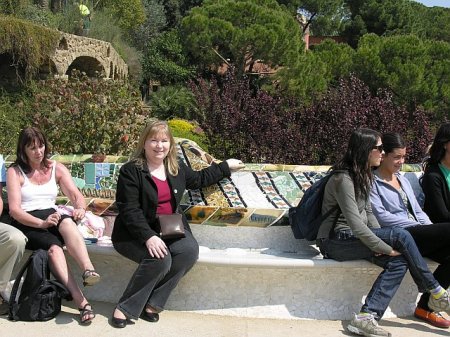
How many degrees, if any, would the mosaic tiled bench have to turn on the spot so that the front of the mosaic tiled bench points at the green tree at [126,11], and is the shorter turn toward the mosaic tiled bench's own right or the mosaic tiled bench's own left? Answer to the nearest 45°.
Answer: approximately 180°

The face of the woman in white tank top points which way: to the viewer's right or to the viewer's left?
to the viewer's right

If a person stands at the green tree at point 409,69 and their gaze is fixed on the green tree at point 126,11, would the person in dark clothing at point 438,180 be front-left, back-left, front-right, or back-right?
back-left

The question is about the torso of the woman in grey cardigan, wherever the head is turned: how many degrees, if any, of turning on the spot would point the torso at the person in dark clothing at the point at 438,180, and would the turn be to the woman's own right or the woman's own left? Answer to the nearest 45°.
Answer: approximately 45° to the woman's own left

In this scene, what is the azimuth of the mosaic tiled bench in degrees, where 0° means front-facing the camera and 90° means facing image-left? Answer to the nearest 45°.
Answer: approximately 0°

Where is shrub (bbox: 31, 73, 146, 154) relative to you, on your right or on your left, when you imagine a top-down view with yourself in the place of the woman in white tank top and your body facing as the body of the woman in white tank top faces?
on your left

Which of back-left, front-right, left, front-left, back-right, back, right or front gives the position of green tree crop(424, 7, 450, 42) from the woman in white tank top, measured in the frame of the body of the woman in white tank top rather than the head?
left

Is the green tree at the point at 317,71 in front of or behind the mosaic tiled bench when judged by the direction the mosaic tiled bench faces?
behind
